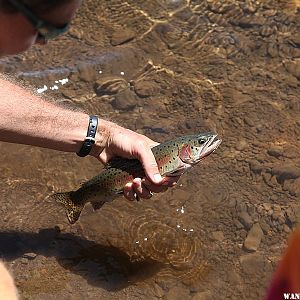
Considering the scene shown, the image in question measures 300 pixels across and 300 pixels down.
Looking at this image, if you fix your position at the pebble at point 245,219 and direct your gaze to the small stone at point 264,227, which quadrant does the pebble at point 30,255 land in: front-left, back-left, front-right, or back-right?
back-right

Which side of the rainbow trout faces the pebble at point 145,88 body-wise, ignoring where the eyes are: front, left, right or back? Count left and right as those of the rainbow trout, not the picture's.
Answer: left

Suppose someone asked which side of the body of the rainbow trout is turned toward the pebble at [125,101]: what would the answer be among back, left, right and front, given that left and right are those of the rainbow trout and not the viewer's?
left

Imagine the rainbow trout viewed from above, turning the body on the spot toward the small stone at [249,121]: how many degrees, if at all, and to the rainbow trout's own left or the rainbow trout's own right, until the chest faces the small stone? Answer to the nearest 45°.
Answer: approximately 45° to the rainbow trout's own left

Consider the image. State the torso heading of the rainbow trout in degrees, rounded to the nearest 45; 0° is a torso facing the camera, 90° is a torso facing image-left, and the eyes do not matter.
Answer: approximately 270°

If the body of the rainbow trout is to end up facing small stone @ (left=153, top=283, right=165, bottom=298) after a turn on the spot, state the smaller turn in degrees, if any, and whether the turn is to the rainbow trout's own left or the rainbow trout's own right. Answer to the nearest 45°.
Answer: approximately 45° to the rainbow trout's own right
